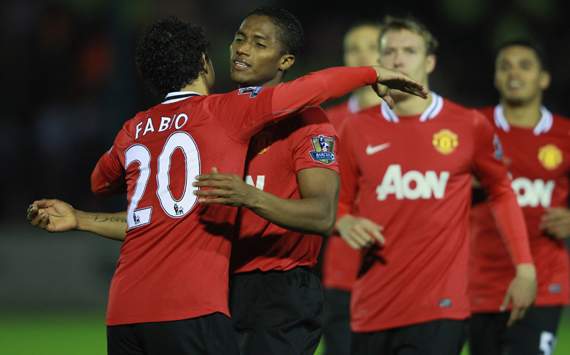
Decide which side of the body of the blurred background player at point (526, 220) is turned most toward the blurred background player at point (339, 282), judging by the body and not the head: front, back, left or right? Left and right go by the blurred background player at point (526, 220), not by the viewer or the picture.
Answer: right

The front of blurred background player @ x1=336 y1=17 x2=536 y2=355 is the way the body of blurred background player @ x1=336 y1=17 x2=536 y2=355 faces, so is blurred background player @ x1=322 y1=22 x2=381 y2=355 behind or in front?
behind

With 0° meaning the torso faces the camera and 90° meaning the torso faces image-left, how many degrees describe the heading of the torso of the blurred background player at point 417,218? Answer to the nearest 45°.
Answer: approximately 0°

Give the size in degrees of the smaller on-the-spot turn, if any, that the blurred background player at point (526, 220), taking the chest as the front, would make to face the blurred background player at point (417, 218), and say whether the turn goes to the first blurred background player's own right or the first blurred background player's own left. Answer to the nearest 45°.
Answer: approximately 45° to the first blurred background player's own right

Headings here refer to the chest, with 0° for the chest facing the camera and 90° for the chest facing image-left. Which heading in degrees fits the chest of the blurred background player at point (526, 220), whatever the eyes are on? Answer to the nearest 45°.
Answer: approximately 0°

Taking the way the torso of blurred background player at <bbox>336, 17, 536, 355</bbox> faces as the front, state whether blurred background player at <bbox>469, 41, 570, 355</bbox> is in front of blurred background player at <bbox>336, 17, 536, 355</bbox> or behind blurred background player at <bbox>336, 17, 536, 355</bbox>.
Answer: behind

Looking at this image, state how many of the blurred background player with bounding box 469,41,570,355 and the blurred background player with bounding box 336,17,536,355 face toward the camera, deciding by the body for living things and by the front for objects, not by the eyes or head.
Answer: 2
